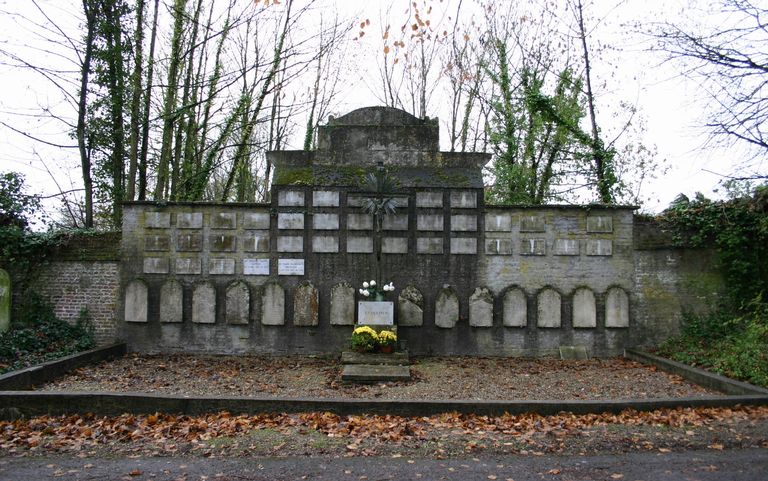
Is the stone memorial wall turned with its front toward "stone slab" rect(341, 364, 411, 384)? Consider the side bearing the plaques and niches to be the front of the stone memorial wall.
yes

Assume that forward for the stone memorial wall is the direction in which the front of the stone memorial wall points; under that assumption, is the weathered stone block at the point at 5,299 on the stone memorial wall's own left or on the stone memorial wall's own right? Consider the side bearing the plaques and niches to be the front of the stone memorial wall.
on the stone memorial wall's own right

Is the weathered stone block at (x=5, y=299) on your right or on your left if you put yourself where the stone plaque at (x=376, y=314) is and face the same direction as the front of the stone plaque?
on your right

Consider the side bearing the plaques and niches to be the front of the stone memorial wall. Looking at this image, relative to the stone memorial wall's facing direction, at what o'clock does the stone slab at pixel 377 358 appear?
The stone slab is roughly at 12 o'clock from the stone memorial wall.

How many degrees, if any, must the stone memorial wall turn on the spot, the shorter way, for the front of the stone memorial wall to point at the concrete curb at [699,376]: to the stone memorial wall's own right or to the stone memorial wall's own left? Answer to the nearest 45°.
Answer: approximately 45° to the stone memorial wall's own left

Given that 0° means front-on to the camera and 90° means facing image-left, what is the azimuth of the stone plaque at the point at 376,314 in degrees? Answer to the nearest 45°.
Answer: approximately 0°

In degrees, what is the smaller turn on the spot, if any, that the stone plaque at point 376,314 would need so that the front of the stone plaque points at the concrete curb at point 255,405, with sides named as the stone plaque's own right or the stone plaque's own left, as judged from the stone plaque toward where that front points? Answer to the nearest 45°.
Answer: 0° — it already faces it

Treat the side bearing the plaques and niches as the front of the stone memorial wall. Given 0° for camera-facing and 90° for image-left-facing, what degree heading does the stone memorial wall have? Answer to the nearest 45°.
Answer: approximately 0°

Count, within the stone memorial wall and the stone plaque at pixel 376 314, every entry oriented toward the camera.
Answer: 2
